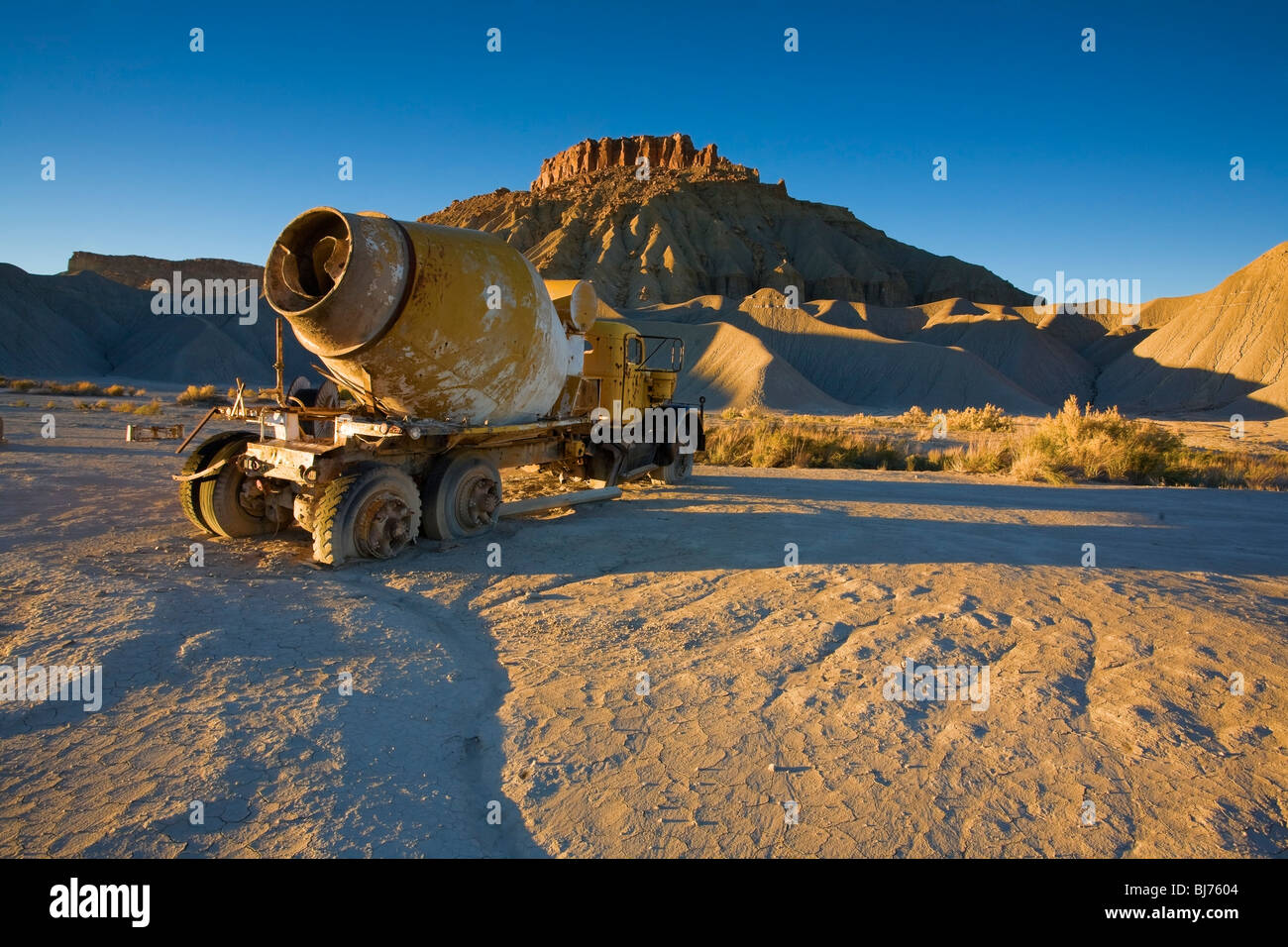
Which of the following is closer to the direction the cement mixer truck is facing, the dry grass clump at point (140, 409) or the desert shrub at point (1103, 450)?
the desert shrub

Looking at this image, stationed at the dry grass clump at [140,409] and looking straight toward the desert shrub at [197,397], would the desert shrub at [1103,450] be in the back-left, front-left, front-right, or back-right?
back-right

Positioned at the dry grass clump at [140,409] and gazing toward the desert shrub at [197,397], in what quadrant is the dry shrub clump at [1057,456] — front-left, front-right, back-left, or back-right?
back-right

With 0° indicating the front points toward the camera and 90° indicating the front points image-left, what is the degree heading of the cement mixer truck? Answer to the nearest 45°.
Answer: approximately 225°

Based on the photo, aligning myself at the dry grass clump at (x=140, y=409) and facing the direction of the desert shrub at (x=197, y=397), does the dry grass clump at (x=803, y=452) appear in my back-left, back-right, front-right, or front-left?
back-right

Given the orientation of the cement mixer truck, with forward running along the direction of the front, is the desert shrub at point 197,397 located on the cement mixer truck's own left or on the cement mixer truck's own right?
on the cement mixer truck's own left
